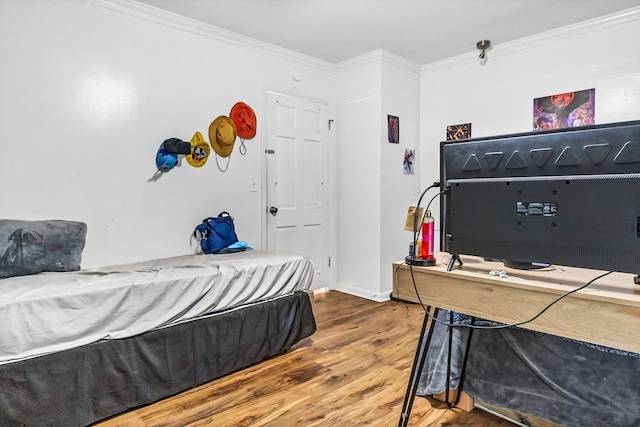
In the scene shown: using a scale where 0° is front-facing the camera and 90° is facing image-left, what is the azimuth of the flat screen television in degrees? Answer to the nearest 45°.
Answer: approximately 225°

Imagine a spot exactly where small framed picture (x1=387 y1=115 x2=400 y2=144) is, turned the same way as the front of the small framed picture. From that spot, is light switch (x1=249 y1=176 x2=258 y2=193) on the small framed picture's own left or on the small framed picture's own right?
on the small framed picture's own right

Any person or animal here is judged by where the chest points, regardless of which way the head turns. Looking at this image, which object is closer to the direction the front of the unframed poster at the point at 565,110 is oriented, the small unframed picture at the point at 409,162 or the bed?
the bed

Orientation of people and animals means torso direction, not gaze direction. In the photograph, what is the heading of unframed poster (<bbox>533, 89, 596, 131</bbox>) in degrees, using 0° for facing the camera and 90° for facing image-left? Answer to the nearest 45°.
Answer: approximately 45°
